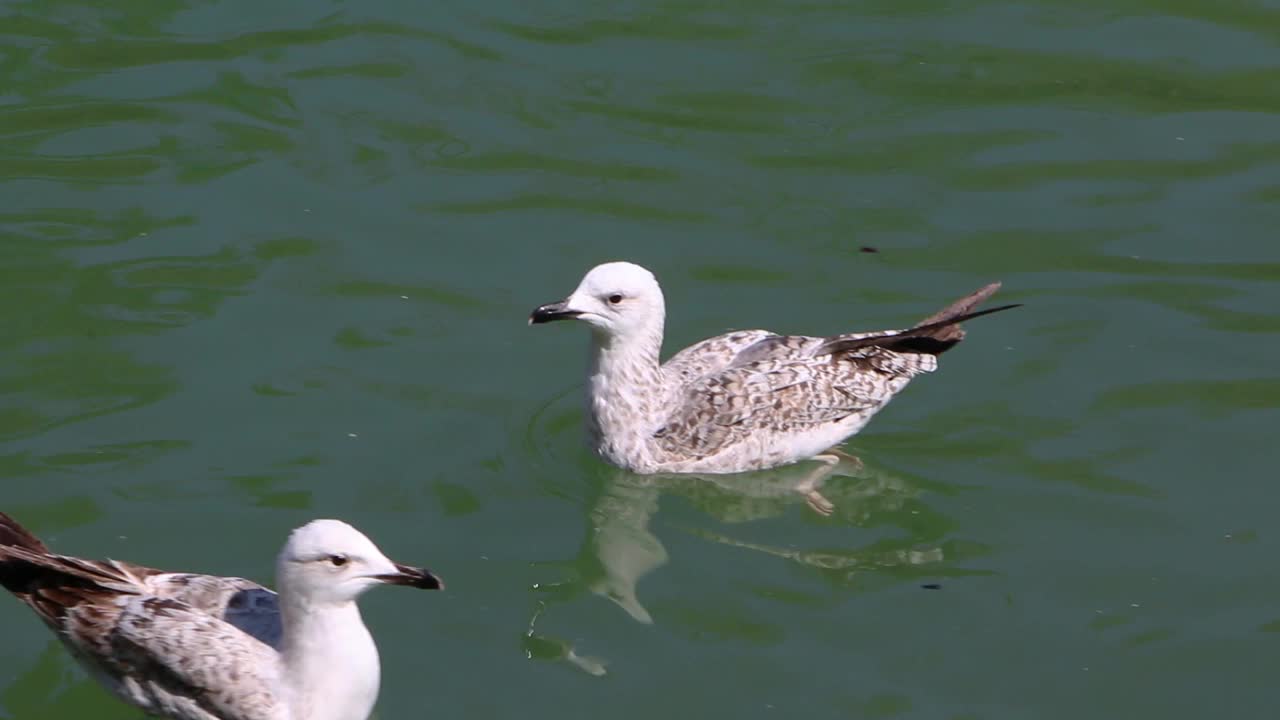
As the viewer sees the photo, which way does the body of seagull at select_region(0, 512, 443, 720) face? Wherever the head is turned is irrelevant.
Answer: to the viewer's right

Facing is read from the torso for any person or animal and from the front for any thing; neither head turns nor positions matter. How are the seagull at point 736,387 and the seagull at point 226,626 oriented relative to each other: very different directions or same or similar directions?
very different directions

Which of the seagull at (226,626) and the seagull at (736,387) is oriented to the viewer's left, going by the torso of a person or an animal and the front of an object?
the seagull at (736,387)

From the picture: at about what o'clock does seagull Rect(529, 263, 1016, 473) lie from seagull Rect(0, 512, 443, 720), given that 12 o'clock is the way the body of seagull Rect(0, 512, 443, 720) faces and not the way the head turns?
seagull Rect(529, 263, 1016, 473) is roughly at 11 o'clock from seagull Rect(0, 512, 443, 720).

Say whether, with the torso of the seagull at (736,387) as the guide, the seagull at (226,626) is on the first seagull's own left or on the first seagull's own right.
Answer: on the first seagull's own left

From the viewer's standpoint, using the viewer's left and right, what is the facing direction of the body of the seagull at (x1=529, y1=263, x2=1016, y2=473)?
facing to the left of the viewer

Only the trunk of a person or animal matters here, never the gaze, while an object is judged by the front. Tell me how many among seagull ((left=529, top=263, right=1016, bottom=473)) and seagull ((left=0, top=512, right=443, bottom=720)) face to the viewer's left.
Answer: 1
